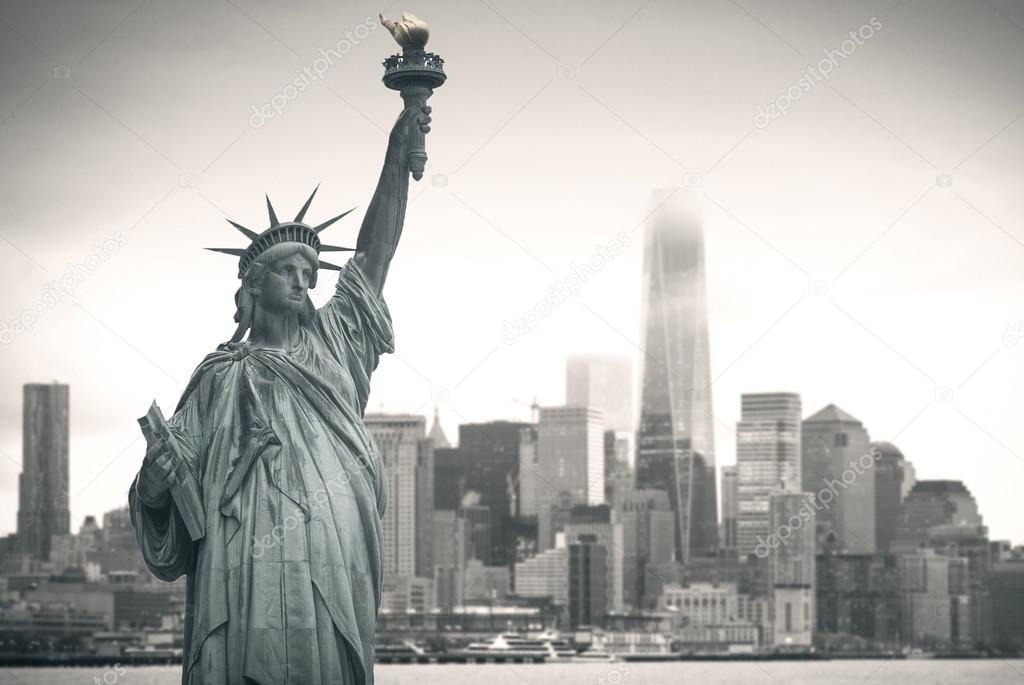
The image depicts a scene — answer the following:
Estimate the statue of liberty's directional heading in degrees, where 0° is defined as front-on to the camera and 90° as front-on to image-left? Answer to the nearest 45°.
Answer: approximately 315°
